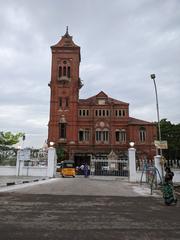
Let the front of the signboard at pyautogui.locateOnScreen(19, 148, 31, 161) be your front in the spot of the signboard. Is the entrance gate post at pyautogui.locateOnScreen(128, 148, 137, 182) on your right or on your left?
on your left

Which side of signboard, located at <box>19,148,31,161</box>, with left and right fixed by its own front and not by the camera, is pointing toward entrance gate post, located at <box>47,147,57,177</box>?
left

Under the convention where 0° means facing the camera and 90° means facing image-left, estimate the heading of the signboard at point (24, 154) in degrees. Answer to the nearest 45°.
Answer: approximately 0°

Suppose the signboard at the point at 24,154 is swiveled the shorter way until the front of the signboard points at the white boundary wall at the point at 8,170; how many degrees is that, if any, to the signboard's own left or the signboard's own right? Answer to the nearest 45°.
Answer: approximately 135° to the signboard's own right

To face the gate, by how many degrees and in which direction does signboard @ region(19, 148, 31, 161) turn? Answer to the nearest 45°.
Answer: approximately 135° to its left
